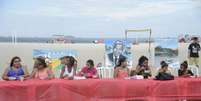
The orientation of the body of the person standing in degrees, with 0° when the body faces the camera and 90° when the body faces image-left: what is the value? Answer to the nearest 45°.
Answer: approximately 0°

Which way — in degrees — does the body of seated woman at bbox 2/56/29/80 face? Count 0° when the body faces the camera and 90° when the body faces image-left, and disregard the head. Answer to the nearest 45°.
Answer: approximately 0°

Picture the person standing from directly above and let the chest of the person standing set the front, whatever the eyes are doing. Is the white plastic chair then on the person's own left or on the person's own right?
on the person's own right

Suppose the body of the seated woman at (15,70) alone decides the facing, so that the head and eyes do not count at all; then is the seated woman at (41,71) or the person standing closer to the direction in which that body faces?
the seated woman

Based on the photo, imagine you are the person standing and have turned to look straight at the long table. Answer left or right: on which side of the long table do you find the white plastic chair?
right

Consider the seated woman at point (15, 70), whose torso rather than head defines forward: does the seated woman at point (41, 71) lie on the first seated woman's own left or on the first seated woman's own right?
on the first seated woman's own left
